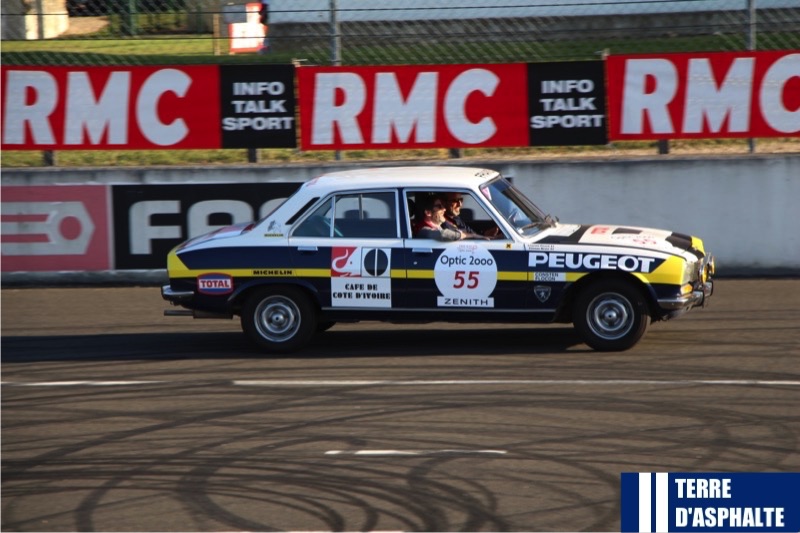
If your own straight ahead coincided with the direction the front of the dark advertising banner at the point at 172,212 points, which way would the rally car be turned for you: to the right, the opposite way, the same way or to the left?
to the left

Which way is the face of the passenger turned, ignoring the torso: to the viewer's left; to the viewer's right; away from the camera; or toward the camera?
to the viewer's right

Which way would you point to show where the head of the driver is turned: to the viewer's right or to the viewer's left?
to the viewer's right

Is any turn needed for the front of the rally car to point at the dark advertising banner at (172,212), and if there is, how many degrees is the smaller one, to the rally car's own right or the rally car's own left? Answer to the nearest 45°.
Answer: approximately 135° to the rally car's own left

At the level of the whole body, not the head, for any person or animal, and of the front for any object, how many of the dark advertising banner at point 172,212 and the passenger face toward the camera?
1

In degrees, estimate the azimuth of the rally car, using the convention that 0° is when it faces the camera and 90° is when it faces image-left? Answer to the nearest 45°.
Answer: approximately 270°

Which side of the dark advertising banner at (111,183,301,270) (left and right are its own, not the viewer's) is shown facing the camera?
front

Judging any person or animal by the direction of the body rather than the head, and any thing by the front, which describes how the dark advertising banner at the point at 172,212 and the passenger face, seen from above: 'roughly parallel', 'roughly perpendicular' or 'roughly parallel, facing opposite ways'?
roughly perpendicular

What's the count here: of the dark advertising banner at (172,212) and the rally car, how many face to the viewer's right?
1

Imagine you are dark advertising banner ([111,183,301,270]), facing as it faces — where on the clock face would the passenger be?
The passenger is roughly at 11 o'clock from the dark advertising banner.

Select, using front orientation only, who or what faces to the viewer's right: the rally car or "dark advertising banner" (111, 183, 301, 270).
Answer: the rally car

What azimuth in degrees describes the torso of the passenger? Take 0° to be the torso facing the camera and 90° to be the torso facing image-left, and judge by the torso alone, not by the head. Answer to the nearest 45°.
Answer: approximately 270°

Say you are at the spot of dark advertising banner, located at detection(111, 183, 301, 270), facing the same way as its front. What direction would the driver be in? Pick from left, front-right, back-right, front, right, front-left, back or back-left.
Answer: front-left

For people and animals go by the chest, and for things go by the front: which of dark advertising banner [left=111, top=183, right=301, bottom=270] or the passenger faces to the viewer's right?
the passenger

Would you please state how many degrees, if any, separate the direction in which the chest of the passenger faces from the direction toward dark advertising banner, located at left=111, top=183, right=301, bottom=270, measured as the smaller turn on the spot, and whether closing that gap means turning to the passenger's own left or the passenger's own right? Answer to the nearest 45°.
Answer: approximately 135° to the passenger's own left
